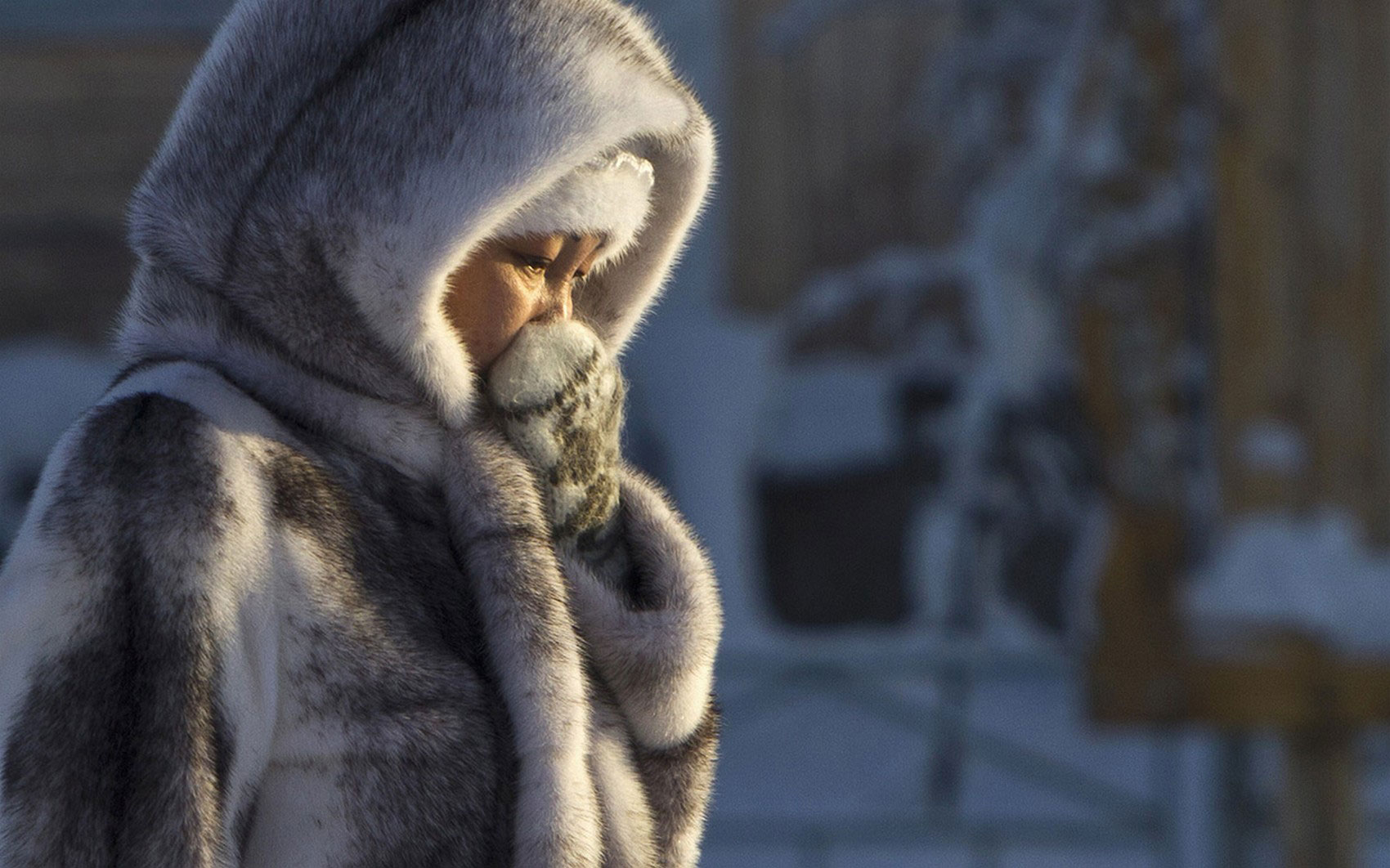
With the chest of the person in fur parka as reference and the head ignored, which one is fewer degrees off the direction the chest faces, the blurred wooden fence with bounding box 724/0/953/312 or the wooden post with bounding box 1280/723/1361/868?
the wooden post

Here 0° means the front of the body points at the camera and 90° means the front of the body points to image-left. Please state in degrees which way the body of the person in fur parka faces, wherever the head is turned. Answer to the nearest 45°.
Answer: approximately 315°

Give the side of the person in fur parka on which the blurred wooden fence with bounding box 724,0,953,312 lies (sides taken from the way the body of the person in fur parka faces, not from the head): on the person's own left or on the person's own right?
on the person's own left

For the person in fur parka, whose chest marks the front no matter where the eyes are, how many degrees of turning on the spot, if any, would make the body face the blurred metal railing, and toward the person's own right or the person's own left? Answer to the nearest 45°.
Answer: approximately 90° to the person's own left

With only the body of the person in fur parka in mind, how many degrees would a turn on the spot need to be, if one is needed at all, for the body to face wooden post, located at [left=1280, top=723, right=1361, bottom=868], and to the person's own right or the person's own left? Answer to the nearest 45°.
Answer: approximately 90° to the person's own left

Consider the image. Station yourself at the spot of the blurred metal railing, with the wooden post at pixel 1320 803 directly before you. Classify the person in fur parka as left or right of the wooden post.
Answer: right
